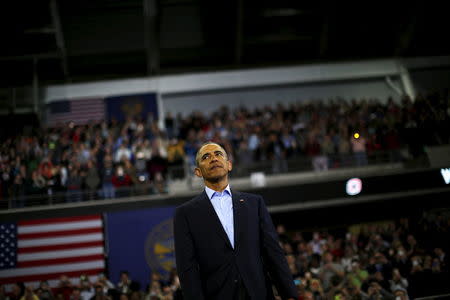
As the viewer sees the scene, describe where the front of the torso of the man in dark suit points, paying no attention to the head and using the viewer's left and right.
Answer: facing the viewer

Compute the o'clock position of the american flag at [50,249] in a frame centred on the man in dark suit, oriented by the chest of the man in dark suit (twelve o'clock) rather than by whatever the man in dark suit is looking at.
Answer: The american flag is roughly at 5 o'clock from the man in dark suit.

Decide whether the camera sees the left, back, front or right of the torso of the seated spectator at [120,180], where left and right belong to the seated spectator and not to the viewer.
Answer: front

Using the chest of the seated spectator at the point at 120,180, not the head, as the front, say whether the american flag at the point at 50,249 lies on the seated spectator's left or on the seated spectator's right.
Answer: on the seated spectator's right

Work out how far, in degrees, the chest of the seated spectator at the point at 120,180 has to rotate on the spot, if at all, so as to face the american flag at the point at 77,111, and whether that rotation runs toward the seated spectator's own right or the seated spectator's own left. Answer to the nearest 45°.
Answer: approximately 180°

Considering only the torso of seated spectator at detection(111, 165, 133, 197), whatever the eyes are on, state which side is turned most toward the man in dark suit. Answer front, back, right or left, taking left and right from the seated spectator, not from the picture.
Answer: front

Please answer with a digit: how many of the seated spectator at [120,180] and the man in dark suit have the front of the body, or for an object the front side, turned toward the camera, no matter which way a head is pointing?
2

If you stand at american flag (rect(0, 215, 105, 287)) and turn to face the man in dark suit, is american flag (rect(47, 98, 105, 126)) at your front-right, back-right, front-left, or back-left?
back-left

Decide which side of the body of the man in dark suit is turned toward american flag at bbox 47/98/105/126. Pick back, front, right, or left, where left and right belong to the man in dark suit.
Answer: back
